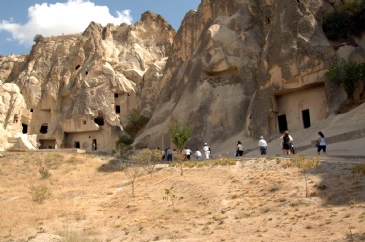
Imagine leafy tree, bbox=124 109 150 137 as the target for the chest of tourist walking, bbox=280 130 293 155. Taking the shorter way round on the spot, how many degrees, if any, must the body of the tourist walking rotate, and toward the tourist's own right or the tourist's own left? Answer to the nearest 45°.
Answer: approximately 45° to the tourist's own left

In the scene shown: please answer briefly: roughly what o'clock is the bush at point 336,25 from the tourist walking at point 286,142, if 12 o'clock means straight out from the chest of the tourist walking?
The bush is roughly at 1 o'clock from the tourist walking.

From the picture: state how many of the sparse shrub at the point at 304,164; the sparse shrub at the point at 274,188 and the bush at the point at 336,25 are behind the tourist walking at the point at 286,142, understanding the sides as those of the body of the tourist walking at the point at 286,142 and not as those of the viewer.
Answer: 2

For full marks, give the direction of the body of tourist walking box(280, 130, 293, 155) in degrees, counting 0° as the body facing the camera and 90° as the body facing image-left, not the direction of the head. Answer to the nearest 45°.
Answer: approximately 180°

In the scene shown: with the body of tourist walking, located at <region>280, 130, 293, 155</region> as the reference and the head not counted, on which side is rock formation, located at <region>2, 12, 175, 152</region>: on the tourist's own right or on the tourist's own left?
on the tourist's own left

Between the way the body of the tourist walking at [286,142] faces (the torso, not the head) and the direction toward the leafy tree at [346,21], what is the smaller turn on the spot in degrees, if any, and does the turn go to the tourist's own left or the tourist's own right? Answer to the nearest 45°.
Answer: approximately 45° to the tourist's own right

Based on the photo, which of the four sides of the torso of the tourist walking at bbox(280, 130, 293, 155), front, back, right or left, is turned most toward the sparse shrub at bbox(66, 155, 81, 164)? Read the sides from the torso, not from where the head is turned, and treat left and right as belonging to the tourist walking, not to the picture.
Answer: left

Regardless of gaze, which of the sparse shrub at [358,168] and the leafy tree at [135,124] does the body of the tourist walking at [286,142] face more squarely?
the leafy tree

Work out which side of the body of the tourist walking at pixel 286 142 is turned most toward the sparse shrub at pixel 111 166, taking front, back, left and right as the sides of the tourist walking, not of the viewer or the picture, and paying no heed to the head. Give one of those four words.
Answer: left
